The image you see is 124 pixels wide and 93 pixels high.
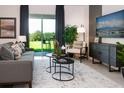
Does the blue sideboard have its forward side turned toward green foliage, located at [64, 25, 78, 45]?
no

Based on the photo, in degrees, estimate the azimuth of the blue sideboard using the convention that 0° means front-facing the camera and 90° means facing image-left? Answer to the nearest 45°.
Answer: approximately 45°

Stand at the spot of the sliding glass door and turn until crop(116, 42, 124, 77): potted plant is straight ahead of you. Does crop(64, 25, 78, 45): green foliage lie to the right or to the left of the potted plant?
left

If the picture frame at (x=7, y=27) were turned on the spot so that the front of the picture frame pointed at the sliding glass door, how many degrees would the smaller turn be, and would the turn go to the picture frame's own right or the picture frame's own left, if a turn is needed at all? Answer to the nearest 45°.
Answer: approximately 90° to the picture frame's own left

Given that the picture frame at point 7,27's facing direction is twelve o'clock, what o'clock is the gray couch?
The gray couch is roughly at 12 o'clock from the picture frame.

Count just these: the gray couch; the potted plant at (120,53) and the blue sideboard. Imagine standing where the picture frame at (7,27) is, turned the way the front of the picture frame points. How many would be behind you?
0

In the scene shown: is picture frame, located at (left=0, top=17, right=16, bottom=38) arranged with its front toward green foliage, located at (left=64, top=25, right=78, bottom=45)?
no

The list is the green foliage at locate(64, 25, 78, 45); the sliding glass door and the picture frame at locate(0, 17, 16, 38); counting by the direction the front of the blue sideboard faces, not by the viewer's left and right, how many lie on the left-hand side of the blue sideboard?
0
